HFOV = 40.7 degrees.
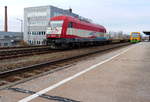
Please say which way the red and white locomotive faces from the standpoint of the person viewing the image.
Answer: facing the viewer and to the left of the viewer
